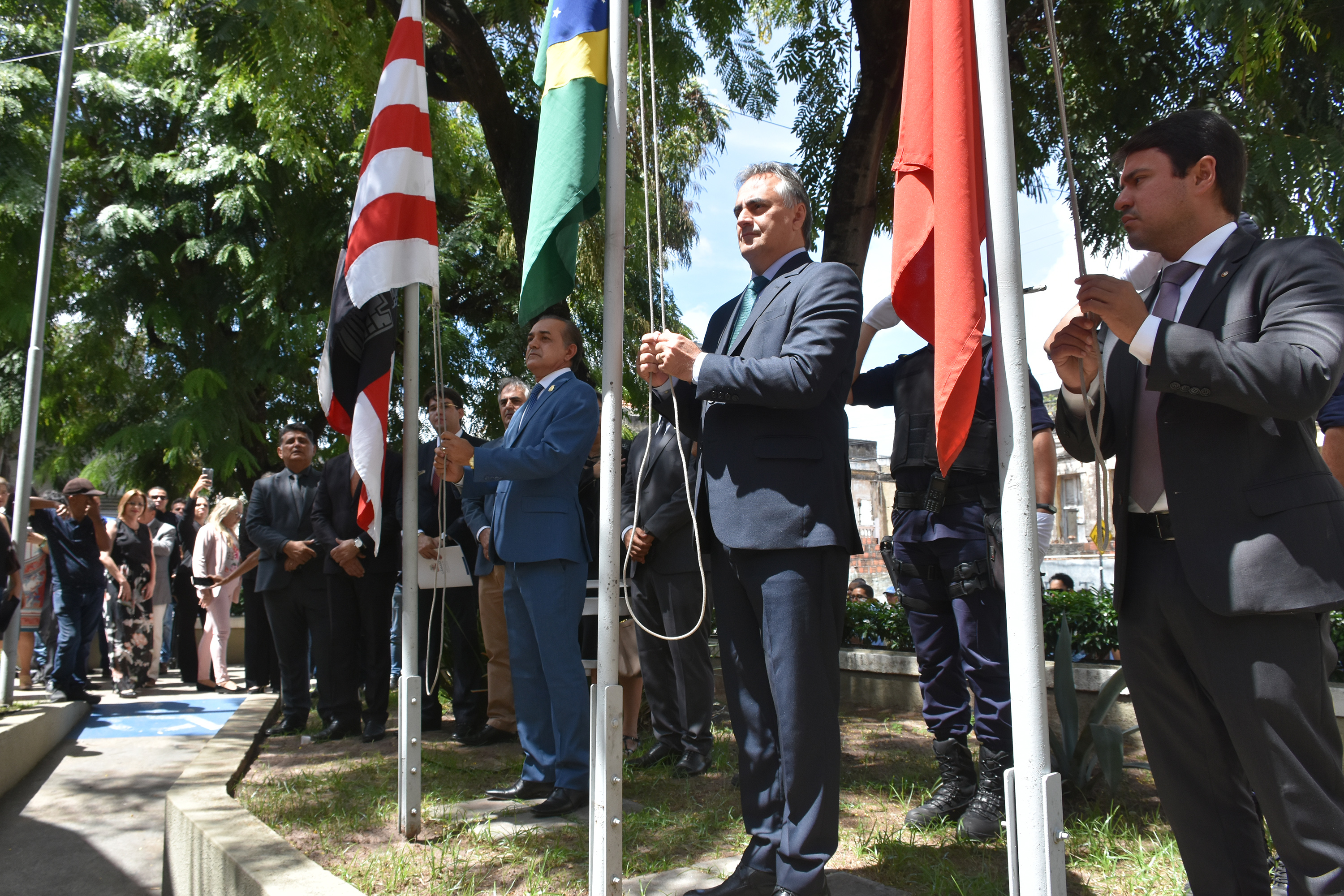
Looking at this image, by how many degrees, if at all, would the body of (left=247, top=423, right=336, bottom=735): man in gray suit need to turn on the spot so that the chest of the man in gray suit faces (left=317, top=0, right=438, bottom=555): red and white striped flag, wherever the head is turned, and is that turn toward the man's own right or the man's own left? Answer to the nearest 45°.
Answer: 0° — they already face it

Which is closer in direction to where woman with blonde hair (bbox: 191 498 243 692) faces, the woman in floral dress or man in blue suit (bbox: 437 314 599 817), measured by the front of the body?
the man in blue suit

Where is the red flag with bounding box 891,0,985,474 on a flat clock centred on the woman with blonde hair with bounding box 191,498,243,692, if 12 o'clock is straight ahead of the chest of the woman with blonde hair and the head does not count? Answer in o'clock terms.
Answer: The red flag is roughly at 1 o'clock from the woman with blonde hair.

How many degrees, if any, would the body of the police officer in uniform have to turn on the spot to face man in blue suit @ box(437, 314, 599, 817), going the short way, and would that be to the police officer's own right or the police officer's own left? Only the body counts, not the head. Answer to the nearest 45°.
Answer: approximately 45° to the police officer's own right

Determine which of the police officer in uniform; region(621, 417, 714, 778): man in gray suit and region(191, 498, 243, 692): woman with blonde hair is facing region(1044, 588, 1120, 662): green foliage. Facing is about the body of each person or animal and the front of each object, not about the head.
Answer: the woman with blonde hair

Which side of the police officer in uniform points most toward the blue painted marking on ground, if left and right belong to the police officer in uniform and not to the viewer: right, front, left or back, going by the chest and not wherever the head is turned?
right

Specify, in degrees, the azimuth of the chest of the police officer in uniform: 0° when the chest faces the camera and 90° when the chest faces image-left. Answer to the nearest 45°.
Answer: approximately 45°

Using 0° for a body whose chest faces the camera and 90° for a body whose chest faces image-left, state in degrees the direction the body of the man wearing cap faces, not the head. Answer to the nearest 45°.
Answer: approximately 315°

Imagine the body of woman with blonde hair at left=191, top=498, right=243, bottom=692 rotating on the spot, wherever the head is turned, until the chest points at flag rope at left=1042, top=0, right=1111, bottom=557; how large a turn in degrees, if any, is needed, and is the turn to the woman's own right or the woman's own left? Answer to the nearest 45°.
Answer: approximately 45° to the woman's own right
